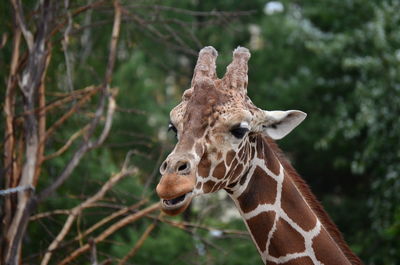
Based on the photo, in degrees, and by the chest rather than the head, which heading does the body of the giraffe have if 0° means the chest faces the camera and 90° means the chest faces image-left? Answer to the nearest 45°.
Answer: approximately 45°
